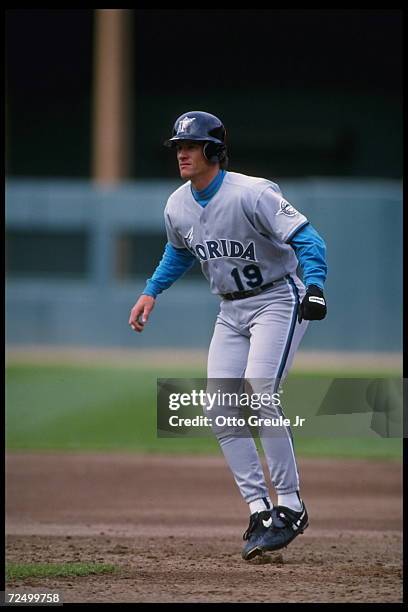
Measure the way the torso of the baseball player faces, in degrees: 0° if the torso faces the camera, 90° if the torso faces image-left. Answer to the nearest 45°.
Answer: approximately 45°
